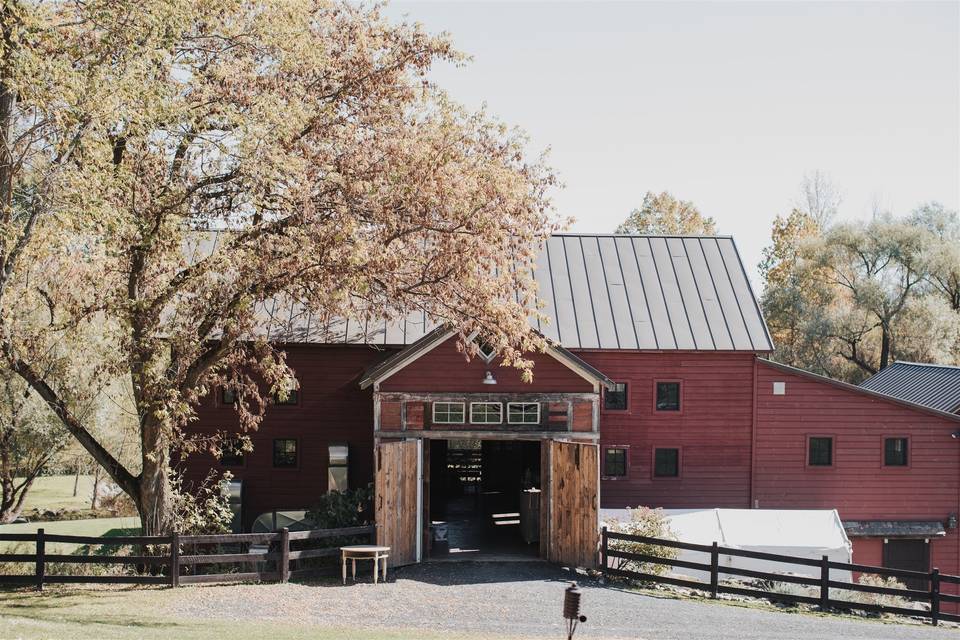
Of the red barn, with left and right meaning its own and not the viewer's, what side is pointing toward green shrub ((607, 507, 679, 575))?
front

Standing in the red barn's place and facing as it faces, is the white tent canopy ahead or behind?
ahead

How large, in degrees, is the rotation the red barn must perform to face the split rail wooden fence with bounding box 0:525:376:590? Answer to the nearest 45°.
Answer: approximately 45° to its right

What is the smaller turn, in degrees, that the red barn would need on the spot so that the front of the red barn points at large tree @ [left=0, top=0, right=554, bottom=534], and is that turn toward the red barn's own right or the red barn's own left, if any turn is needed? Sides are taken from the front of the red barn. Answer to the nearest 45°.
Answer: approximately 45° to the red barn's own right

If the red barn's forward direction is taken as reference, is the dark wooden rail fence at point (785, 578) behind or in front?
in front

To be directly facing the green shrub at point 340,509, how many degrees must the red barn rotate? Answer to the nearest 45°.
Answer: approximately 45° to its right

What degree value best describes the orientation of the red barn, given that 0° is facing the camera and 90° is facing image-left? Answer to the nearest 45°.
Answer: approximately 0°
